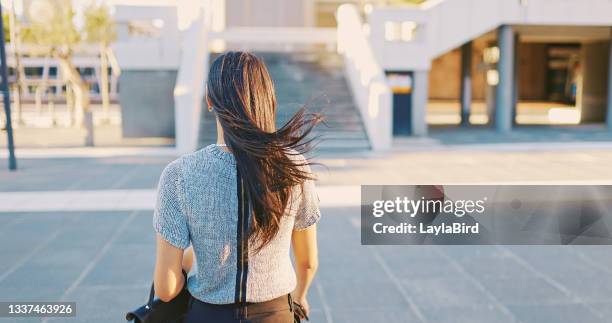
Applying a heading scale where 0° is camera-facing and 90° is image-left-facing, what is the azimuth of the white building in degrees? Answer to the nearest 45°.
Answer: approximately 0°

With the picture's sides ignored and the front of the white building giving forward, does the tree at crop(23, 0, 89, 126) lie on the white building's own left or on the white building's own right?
on the white building's own right

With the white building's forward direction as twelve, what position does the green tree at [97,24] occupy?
The green tree is roughly at 4 o'clock from the white building.
